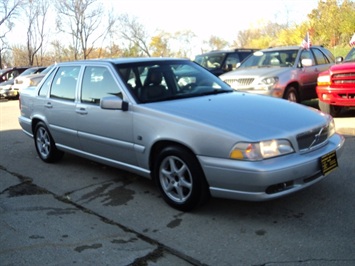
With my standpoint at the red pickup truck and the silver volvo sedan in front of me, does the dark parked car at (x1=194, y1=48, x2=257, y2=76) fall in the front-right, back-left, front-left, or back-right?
back-right

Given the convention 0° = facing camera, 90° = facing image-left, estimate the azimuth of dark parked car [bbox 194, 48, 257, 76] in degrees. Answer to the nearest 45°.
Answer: approximately 45°

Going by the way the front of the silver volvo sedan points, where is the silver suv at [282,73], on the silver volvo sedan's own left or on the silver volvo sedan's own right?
on the silver volvo sedan's own left

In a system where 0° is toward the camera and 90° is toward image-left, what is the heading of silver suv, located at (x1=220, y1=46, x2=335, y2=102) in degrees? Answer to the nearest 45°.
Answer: approximately 45°

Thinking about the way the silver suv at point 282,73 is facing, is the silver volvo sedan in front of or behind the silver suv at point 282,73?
in front

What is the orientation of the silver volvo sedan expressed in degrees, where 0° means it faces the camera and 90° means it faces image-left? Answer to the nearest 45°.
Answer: approximately 315°

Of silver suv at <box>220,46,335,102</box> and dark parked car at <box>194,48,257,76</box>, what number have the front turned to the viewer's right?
0

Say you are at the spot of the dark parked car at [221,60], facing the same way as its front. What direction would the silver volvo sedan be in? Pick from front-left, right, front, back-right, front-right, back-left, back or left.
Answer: front-left

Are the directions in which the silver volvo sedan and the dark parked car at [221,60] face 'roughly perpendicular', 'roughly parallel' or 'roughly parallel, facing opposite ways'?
roughly perpendicular

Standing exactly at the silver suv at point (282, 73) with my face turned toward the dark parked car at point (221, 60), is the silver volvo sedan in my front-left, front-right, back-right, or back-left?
back-left

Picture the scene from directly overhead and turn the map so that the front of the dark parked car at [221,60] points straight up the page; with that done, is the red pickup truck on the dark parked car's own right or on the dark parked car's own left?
on the dark parked car's own left

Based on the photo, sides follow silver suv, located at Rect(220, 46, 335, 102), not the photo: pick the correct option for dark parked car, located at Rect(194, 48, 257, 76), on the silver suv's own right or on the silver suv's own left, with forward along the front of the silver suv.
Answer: on the silver suv's own right

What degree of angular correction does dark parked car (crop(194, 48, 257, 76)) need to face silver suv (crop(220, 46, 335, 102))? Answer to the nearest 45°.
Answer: approximately 45° to its left

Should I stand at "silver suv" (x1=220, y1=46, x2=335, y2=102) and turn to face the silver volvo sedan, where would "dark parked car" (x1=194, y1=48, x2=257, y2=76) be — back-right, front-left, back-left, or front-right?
back-right

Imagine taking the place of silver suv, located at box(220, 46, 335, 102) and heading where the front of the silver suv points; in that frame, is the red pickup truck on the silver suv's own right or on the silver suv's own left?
on the silver suv's own left
